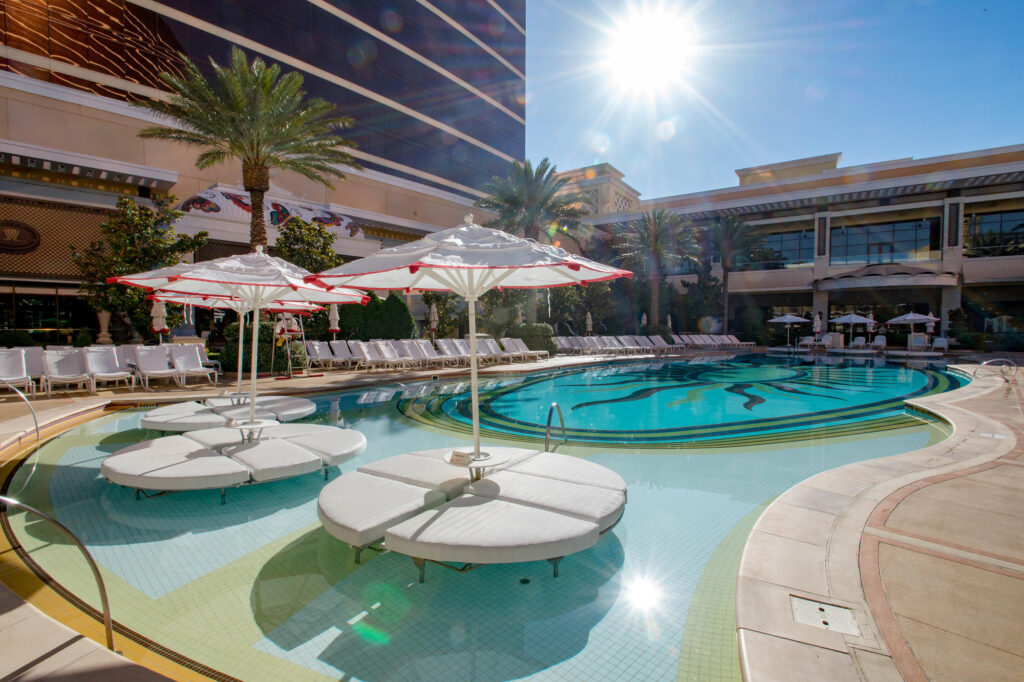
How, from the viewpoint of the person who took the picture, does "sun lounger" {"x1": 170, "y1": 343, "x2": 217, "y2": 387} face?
facing the viewer and to the right of the viewer

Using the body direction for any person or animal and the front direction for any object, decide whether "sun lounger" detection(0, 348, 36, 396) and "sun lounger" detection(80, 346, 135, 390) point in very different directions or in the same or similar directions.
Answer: same or similar directions

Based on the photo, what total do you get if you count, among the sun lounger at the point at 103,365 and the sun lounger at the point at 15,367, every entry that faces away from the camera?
0

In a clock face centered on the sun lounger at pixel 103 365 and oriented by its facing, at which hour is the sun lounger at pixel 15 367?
the sun lounger at pixel 15 367 is roughly at 4 o'clock from the sun lounger at pixel 103 365.

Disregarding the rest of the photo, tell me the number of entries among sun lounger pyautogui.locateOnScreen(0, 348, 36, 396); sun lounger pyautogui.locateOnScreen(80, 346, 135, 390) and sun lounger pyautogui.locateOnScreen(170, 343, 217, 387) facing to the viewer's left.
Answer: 0

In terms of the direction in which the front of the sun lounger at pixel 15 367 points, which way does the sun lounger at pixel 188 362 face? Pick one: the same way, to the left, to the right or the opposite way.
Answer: the same way

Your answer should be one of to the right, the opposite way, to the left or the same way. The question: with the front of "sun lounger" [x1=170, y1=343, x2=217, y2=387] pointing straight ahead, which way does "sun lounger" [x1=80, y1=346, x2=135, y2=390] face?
the same way

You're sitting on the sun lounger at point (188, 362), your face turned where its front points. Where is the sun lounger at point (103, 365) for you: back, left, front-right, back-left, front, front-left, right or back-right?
back-right

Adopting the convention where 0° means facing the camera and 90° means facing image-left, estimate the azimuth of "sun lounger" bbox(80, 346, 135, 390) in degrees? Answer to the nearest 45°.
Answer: approximately 315°

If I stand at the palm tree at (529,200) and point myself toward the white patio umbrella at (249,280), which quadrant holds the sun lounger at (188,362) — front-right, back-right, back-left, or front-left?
front-right

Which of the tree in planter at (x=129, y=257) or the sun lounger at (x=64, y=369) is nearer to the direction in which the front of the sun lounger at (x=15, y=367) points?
the sun lounger

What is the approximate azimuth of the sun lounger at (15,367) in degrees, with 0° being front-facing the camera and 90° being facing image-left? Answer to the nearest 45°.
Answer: approximately 315°
